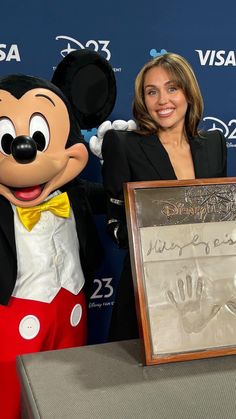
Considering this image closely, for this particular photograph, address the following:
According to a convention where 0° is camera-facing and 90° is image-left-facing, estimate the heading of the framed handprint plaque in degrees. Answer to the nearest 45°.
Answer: approximately 0°
